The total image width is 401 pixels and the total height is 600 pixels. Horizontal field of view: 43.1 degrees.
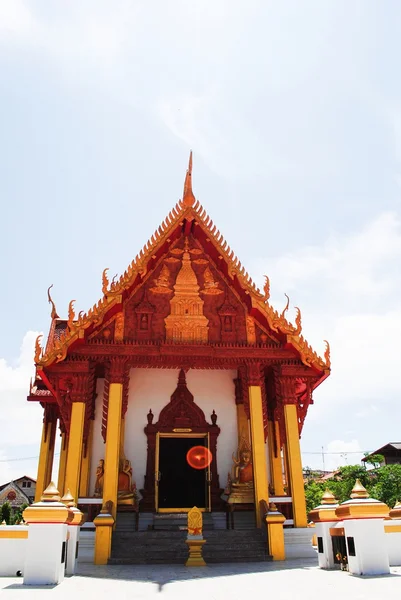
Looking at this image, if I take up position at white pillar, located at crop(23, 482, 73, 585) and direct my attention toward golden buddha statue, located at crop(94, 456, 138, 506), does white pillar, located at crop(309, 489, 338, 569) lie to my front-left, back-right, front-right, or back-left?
front-right

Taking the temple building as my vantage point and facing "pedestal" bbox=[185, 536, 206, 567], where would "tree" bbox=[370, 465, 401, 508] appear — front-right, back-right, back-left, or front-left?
back-left

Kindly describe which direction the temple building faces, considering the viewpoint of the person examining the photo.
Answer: facing the viewer

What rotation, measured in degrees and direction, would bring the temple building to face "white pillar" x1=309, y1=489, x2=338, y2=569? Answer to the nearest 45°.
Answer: approximately 45° to its left

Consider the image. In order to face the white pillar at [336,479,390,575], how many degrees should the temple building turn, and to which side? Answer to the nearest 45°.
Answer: approximately 45° to its left

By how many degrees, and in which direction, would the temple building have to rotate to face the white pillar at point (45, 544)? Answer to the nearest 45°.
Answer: approximately 45° to its right

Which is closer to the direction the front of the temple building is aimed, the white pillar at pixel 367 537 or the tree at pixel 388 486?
the white pillar

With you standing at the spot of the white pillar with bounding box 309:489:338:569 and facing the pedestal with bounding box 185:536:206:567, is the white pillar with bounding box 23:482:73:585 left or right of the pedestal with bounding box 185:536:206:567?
left

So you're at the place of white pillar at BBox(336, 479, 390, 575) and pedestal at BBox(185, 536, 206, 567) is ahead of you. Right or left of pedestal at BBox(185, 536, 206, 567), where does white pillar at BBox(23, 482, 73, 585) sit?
left

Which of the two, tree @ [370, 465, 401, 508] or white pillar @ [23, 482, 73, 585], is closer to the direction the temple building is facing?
the white pillar
